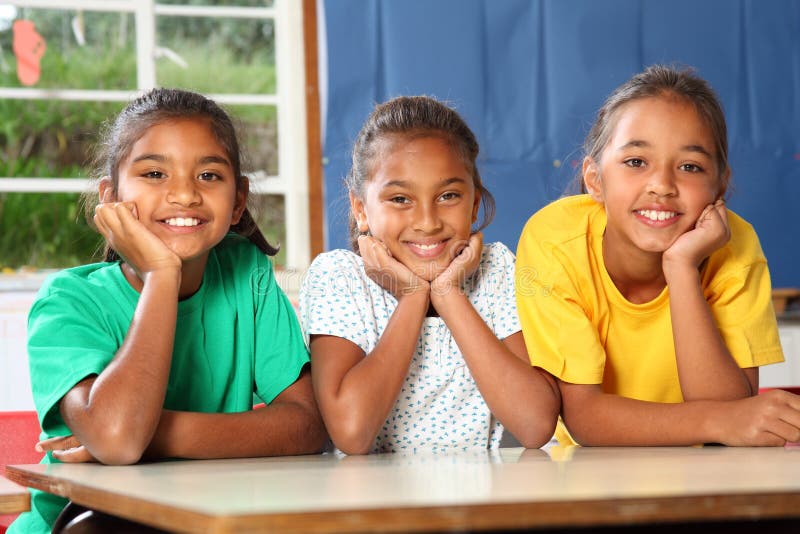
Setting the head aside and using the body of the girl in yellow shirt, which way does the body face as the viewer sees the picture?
toward the camera

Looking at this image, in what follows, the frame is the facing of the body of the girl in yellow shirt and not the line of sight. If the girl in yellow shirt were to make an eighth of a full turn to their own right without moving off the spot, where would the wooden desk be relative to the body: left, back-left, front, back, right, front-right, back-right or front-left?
front

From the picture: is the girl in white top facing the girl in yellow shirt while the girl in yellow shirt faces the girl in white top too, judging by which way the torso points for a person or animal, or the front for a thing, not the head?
no

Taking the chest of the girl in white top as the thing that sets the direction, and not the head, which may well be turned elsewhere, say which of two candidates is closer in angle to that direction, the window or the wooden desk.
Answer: the wooden desk

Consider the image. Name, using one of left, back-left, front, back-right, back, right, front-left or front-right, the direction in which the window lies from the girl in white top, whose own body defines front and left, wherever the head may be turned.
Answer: back-right

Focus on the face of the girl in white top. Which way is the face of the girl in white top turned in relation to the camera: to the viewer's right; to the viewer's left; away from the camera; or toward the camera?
toward the camera

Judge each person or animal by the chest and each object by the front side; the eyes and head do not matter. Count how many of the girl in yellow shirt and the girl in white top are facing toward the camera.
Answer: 2

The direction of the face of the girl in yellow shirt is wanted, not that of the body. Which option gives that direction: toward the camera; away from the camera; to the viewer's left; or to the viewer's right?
toward the camera

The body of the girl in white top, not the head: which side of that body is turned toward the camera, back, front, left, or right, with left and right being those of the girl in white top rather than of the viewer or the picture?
front

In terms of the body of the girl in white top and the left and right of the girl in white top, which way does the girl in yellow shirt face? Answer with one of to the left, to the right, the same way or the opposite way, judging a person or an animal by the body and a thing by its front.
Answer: the same way

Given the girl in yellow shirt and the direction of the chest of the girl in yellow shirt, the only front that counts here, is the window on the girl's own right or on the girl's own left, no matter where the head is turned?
on the girl's own right
